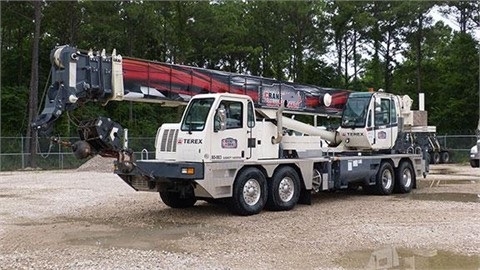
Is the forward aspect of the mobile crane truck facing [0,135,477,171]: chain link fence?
no
